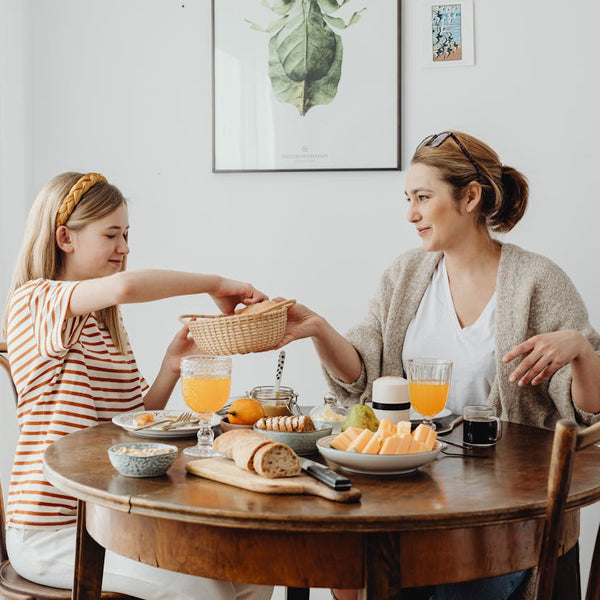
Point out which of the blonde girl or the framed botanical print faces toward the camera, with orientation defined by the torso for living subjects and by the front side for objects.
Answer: the framed botanical print

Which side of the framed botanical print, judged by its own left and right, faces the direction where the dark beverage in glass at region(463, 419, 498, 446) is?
front

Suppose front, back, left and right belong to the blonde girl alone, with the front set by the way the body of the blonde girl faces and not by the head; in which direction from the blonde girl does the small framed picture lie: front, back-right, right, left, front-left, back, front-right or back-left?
front-left

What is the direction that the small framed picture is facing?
toward the camera

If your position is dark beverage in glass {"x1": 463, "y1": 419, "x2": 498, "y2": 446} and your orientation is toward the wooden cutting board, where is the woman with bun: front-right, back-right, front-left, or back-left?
back-right

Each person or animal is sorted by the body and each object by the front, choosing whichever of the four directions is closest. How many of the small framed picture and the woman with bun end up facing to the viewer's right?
0

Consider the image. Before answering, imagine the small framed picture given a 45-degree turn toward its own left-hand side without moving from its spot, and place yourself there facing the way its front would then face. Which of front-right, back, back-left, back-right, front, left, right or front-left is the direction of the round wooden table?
front-right

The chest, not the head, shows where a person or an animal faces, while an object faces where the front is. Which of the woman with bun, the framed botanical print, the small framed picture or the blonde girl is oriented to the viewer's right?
the blonde girl

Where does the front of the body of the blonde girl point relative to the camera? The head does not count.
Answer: to the viewer's right

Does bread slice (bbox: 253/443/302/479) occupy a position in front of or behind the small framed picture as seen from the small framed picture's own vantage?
in front

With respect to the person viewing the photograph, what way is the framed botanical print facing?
facing the viewer

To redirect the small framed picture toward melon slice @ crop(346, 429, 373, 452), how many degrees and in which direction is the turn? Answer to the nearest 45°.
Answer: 0° — it already faces it

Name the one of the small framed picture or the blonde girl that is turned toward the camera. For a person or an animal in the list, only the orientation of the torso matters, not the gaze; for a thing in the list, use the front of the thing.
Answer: the small framed picture

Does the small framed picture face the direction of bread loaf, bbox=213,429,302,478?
yes

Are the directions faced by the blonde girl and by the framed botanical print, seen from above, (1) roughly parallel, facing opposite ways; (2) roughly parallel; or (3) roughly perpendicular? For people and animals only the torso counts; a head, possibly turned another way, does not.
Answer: roughly perpendicular

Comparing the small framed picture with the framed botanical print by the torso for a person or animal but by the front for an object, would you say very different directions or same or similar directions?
same or similar directions
